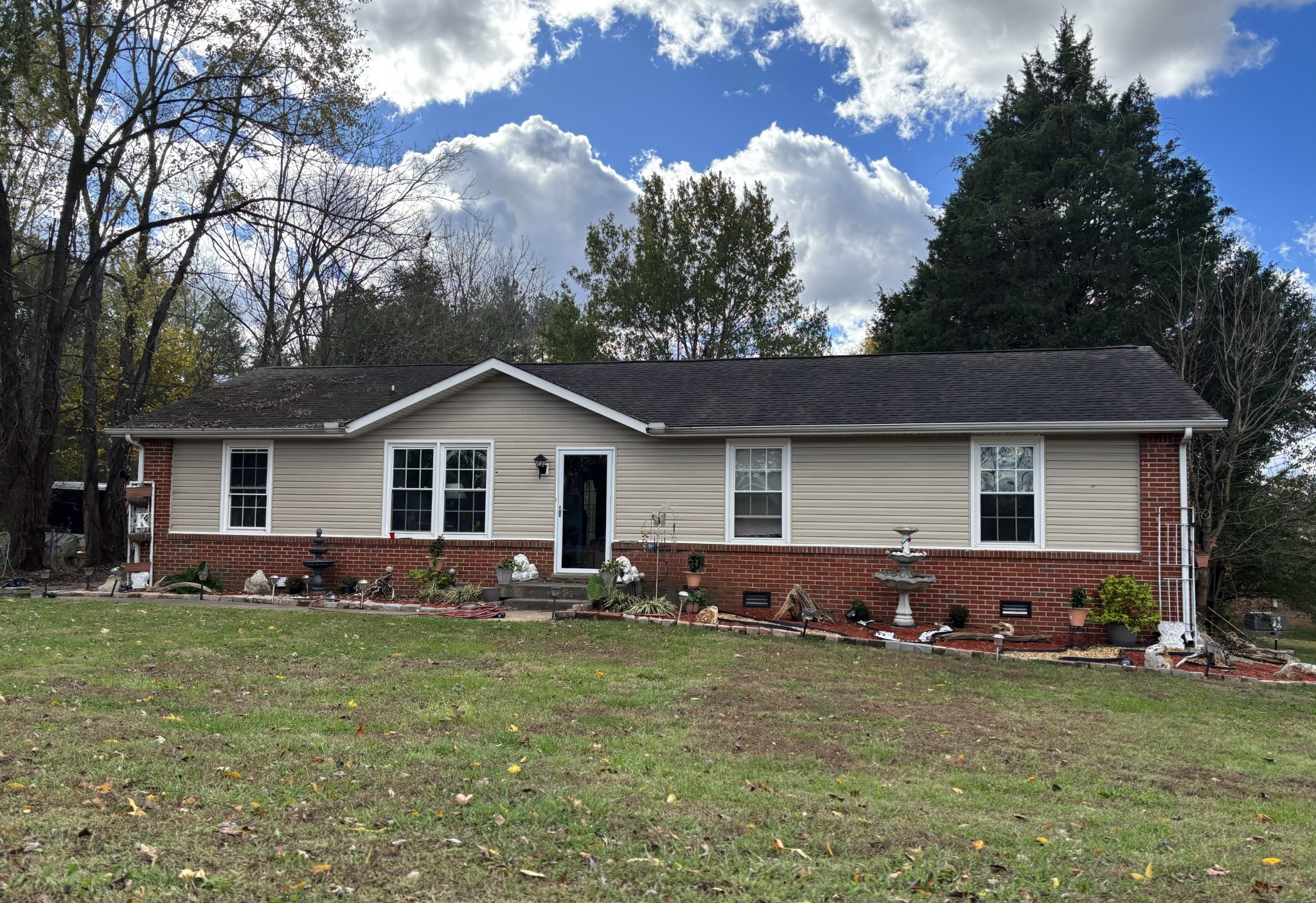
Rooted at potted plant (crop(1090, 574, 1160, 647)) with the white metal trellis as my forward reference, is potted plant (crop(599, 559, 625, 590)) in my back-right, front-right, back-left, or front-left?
back-left

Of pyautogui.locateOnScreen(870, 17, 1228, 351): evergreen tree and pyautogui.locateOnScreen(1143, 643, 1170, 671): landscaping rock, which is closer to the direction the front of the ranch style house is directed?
the landscaping rock

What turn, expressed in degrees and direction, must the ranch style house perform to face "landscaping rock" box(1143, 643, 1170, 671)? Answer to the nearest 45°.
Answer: approximately 45° to its left

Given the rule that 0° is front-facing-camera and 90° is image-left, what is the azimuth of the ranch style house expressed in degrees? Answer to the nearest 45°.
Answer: approximately 0°

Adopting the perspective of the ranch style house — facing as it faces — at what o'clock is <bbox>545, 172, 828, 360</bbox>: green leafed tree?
The green leafed tree is roughly at 6 o'clock from the ranch style house.

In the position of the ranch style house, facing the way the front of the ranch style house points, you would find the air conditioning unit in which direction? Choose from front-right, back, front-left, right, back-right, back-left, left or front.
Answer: left
